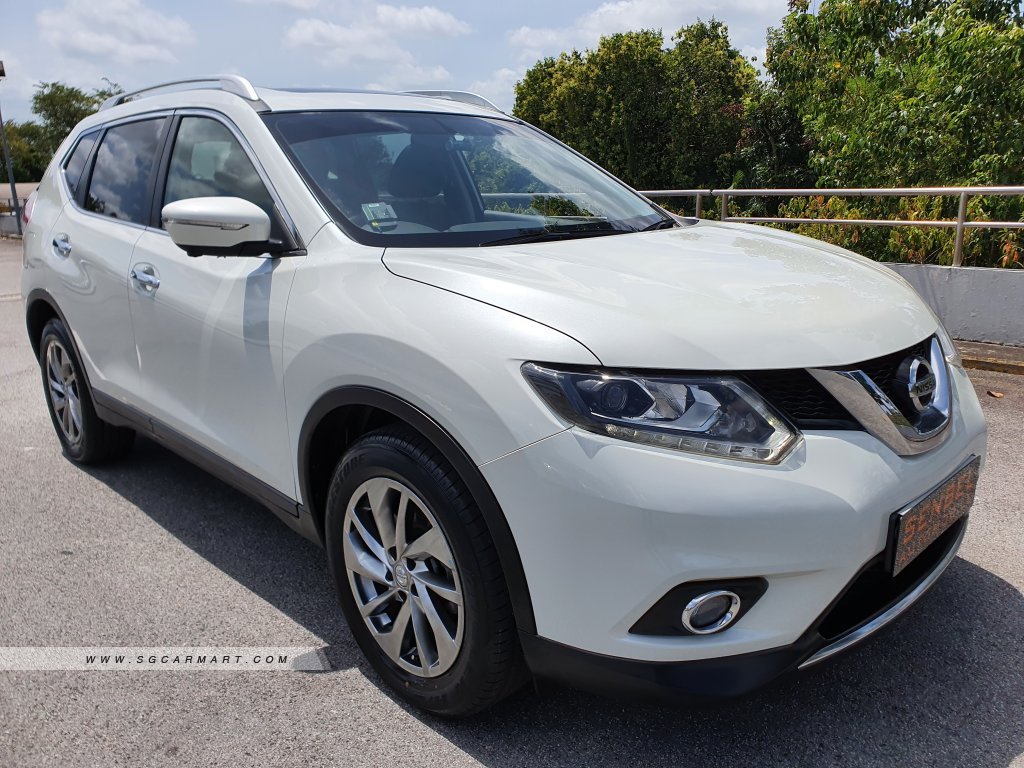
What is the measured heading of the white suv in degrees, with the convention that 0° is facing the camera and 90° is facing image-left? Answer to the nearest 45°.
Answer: approximately 315°

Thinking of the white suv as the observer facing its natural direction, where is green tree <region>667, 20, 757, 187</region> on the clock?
The green tree is roughly at 8 o'clock from the white suv.
